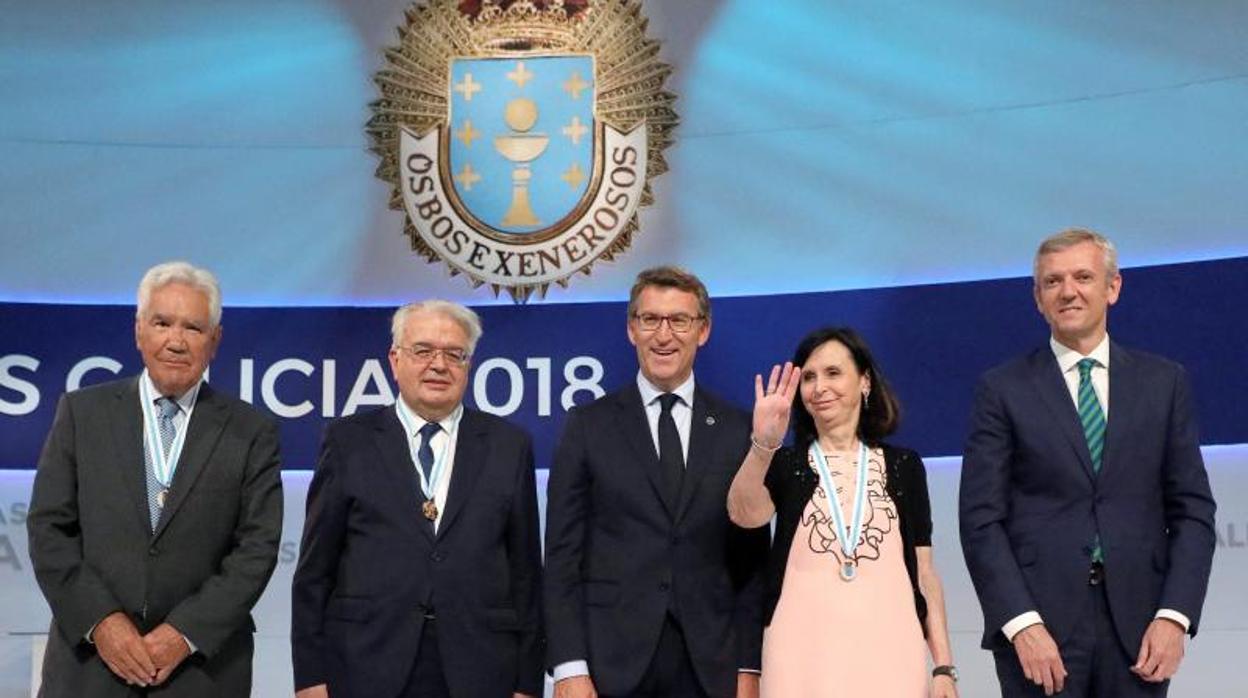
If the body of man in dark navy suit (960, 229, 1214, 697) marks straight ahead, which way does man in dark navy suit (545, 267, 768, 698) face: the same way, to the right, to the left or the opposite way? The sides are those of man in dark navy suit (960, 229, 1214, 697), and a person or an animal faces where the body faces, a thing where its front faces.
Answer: the same way

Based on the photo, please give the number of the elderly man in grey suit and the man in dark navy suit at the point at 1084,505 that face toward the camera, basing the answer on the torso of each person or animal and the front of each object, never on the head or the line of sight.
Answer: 2

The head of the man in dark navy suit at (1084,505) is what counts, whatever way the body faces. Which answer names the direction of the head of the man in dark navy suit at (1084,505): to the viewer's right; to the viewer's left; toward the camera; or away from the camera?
toward the camera

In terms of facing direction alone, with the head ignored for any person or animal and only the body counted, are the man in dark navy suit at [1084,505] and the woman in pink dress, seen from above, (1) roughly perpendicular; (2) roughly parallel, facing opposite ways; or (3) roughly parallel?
roughly parallel

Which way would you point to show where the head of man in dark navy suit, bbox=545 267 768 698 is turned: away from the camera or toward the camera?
toward the camera

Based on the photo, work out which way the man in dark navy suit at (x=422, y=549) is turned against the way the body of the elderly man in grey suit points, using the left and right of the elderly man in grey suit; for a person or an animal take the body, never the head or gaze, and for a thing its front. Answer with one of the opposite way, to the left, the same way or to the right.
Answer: the same way

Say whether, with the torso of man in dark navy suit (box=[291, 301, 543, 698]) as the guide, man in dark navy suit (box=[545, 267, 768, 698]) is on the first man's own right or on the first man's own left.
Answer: on the first man's own left

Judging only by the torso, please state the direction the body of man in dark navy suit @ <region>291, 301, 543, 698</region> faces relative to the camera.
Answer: toward the camera

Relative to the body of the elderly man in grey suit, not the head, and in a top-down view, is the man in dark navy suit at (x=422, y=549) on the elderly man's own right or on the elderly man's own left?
on the elderly man's own left

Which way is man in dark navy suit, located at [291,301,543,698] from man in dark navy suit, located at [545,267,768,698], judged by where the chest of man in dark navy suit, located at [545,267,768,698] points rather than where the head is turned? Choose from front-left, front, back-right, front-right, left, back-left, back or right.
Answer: right

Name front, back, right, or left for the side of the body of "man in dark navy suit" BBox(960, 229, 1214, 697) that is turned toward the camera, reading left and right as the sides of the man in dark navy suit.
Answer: front

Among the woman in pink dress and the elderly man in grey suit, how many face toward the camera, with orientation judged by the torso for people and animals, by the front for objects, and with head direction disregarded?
2

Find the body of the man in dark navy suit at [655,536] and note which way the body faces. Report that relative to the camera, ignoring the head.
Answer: toward the camera

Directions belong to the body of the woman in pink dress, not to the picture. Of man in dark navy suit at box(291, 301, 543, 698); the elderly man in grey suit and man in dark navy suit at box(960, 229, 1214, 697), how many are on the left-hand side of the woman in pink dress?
1

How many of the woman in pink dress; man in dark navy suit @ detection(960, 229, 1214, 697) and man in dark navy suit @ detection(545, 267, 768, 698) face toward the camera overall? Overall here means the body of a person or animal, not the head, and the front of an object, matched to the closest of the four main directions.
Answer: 3

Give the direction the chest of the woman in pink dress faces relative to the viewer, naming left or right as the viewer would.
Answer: facing the viewer

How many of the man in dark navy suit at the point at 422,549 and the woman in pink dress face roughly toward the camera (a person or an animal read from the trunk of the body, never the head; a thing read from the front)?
2
